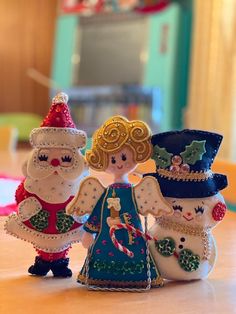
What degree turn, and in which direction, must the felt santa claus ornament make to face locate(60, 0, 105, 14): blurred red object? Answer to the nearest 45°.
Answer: approximately 180°

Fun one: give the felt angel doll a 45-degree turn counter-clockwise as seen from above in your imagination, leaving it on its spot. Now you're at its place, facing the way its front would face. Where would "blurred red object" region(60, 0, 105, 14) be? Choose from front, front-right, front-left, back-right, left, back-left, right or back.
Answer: back-left

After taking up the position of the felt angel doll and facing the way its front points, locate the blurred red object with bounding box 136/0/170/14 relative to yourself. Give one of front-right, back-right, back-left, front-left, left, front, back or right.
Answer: back

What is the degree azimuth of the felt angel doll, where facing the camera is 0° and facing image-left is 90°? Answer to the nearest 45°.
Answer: approximately 0°

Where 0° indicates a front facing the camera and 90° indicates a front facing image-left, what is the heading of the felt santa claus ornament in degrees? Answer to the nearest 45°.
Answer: approximately 0°

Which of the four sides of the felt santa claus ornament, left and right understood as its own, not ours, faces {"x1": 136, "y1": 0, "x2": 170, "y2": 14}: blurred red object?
back

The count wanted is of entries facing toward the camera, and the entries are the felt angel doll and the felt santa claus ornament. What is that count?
2
